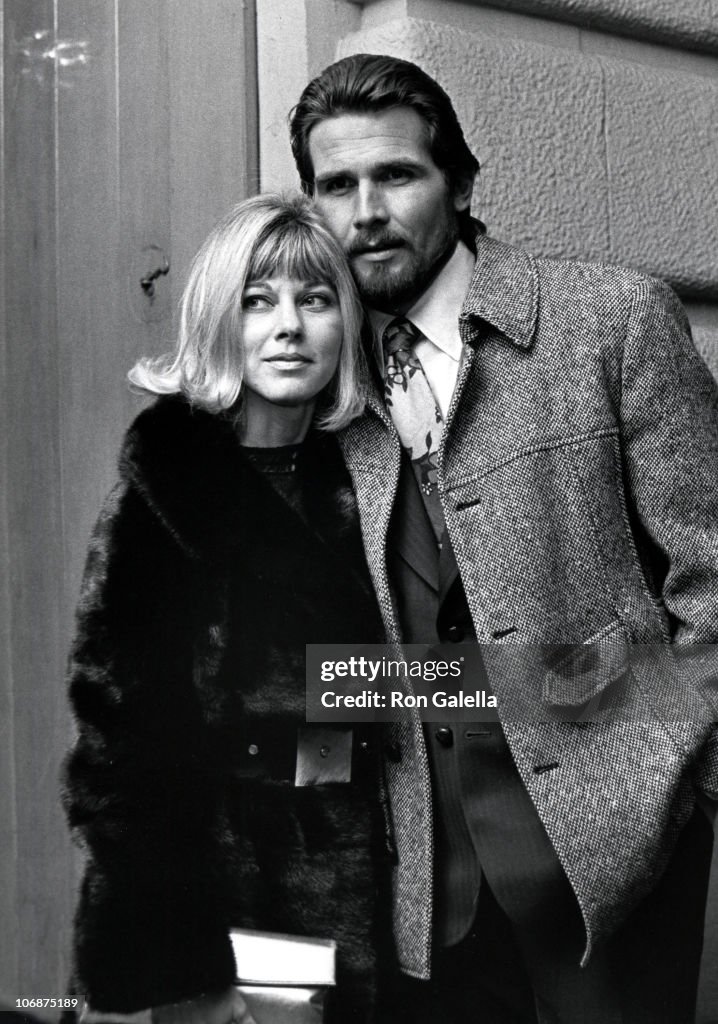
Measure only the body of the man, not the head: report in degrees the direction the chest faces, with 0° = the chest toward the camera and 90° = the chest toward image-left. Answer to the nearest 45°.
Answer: approximately 45°
